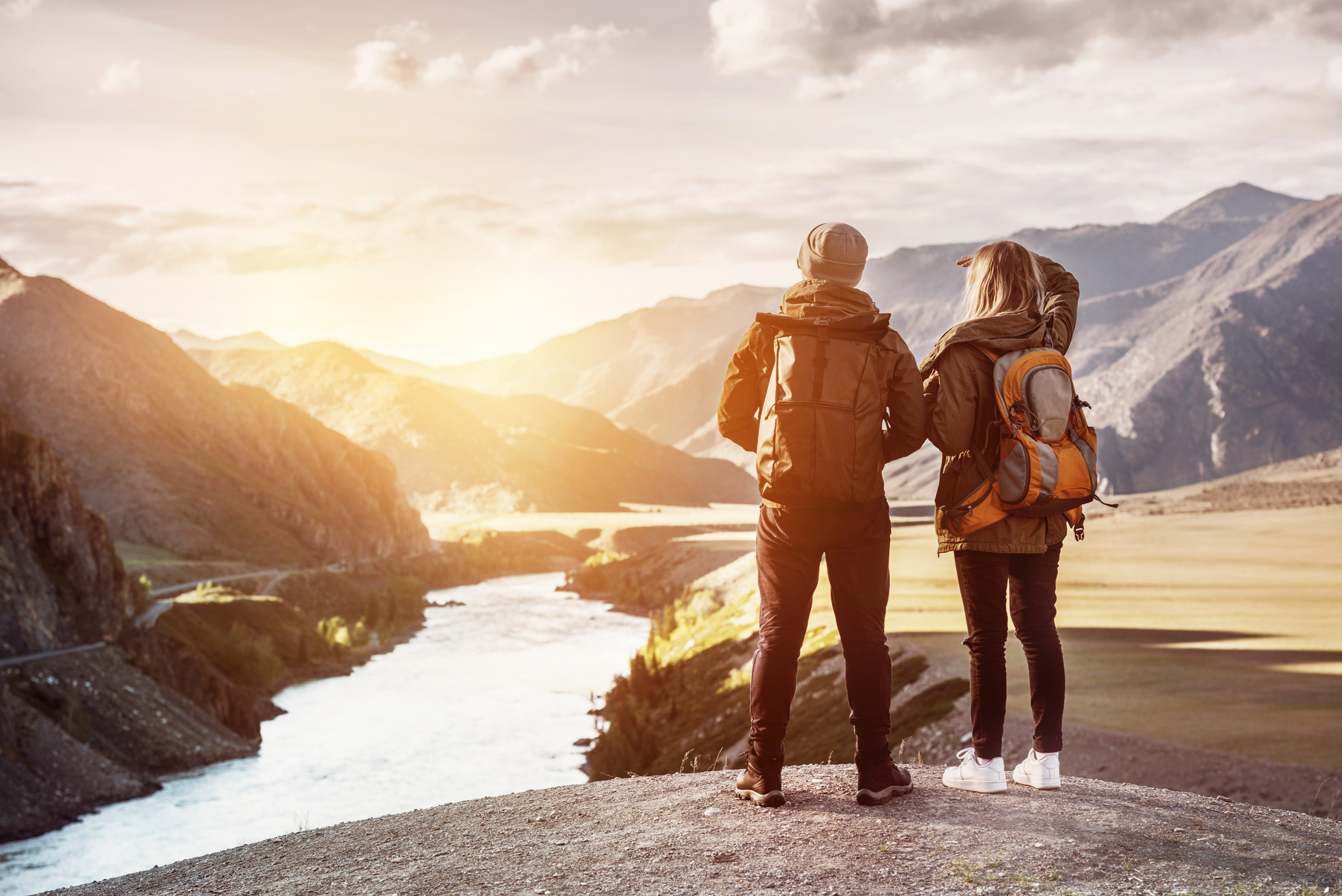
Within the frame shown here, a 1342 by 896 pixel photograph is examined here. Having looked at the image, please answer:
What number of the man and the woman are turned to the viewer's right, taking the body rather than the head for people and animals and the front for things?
0

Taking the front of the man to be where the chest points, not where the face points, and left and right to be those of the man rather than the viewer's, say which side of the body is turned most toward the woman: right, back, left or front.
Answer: right

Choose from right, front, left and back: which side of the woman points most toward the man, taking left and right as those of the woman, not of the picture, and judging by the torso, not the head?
left

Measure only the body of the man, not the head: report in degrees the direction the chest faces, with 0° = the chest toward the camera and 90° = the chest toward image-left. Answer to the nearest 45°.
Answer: approximately 180°

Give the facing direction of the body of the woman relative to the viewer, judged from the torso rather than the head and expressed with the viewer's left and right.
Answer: facing away from the viewer and to the left of the viewer
